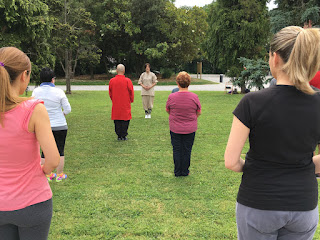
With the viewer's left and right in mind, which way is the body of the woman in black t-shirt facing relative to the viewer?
facing away from the viewer

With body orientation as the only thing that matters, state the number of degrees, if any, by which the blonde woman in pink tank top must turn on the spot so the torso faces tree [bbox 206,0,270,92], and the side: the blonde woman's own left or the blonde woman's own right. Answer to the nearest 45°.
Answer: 0° — they already face it

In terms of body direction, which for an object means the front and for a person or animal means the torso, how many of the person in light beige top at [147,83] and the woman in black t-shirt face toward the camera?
1

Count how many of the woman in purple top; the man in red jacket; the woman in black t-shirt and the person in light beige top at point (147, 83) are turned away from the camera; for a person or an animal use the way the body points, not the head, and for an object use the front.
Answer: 3

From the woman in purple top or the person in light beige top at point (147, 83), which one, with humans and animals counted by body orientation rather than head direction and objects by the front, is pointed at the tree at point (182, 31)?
the woman in purple top

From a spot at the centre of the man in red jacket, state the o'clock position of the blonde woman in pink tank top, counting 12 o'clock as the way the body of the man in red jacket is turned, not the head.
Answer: The blonde woman in pink tank top is roughly at 6 o'clock from the man in red jacket.

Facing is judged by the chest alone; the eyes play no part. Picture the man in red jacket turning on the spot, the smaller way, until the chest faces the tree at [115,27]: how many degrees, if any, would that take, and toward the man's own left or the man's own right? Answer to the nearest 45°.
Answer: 0° — they already face it

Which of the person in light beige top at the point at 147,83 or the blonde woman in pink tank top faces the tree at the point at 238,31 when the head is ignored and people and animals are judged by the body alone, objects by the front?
the blonde woman in pink tank top

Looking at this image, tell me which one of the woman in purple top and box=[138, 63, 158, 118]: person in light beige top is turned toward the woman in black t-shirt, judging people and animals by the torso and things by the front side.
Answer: the person in light beige top

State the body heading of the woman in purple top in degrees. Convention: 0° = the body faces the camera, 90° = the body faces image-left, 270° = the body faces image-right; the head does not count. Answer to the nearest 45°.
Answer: approximately 180°

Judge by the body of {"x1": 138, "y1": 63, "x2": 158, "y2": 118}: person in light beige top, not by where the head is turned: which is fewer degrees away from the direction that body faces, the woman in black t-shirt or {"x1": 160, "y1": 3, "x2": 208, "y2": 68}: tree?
the woman in black t-shirt

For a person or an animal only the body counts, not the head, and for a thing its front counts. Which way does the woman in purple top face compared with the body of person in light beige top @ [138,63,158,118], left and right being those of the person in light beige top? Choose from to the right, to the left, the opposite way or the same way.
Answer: the opposite way

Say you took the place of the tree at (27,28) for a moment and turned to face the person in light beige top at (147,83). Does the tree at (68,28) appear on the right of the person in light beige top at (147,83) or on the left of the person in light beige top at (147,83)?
left
